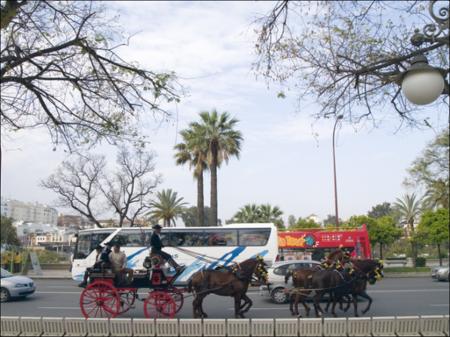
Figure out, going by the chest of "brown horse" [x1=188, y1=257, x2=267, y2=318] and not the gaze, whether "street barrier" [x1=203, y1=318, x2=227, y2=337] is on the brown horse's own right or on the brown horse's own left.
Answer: on the brown horse's own right

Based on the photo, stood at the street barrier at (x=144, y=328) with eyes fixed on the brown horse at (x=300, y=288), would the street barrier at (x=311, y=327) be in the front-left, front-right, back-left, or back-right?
front-right

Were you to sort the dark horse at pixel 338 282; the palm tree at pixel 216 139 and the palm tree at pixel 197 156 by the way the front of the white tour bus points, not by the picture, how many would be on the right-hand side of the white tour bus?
2

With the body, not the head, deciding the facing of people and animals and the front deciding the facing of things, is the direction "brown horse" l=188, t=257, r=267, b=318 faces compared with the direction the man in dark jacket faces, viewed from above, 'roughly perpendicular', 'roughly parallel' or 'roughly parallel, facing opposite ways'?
roughly parallel

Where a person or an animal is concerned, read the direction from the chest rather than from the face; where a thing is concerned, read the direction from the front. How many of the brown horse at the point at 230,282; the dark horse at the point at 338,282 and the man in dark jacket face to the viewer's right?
3

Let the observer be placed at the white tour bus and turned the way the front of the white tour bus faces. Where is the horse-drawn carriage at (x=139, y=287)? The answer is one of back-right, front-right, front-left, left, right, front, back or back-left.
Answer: left

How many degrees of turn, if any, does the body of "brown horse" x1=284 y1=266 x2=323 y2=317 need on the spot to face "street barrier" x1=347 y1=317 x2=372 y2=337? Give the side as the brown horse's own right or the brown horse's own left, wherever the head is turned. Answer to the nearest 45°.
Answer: approximately 90° to the brown horse's own right

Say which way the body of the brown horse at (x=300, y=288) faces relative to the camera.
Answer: to the viewer's right

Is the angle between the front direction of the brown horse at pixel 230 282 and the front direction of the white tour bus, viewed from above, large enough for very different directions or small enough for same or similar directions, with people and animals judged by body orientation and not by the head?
very different directions

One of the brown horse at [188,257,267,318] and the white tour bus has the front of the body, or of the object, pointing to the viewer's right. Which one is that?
the brown horse

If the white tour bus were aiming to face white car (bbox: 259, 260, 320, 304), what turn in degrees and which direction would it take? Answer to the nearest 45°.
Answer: approximately 135° to its left

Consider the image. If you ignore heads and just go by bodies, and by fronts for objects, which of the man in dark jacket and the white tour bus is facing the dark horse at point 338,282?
the man in dark jacket

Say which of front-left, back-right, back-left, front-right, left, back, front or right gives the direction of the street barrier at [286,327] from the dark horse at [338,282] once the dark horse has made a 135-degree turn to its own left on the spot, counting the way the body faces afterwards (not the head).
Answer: back-left

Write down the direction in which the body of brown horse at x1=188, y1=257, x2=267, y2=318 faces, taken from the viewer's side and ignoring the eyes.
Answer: to the viewer's right

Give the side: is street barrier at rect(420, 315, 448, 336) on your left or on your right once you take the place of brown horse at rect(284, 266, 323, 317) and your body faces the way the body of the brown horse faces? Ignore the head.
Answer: on your right

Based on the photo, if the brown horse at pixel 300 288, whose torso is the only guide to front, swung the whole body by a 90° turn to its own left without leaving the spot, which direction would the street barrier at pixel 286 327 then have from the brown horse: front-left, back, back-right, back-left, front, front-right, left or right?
back

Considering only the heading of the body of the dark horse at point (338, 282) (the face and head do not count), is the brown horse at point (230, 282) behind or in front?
behind

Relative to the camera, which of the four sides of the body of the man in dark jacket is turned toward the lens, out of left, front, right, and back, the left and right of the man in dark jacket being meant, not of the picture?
right

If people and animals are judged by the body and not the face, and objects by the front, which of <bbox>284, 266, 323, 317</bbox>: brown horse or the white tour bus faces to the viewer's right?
the brown horse

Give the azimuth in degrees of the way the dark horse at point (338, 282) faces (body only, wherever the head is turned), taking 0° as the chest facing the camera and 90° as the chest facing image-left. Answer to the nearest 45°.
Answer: approximately 270°
